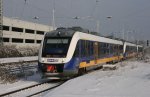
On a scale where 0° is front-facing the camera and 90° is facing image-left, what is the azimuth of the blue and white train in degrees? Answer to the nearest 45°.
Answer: approximately 45°
